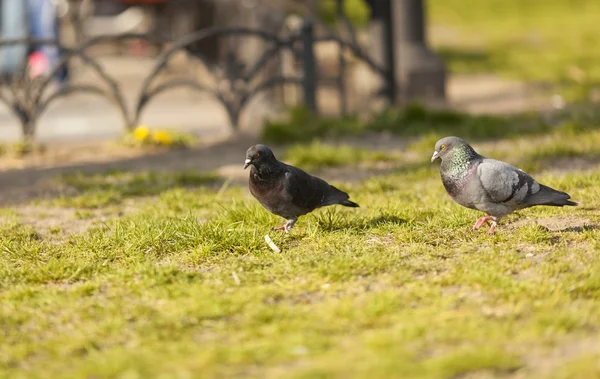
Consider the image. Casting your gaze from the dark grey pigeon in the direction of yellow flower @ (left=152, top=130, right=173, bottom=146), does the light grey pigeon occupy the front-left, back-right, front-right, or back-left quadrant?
back-right

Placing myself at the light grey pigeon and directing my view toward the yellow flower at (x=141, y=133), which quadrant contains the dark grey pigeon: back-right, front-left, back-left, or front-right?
front-left

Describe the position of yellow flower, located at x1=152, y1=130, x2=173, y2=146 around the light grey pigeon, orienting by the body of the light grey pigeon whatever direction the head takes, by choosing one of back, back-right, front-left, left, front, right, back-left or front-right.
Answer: front-right

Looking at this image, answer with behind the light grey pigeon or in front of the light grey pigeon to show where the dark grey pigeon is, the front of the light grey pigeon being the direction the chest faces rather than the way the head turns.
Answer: in front

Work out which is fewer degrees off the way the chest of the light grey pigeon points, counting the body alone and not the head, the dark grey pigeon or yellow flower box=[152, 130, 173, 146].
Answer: the dark grey pigeon

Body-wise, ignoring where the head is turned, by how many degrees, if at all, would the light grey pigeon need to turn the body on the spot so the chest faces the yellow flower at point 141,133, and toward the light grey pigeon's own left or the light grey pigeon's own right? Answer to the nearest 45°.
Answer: approximately 45° to the light grey pigeon's own right

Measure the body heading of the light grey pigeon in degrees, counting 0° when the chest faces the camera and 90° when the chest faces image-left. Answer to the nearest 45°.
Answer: approximately 90°

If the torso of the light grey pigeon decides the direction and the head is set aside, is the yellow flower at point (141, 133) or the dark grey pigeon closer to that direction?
the dark grey pigeon
